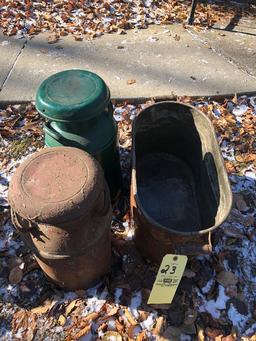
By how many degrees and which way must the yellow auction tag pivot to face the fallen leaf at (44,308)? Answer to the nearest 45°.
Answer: approximately 90° to its right

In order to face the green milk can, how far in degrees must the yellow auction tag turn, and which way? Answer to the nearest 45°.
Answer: approximately 135° to its right

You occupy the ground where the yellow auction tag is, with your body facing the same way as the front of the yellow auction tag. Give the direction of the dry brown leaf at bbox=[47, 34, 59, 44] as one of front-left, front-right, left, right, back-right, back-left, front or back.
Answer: back-right

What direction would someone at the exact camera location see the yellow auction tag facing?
facing the viewer

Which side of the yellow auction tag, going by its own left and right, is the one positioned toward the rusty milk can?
right

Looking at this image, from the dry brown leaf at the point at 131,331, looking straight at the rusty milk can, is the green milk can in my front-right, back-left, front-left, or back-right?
front-right

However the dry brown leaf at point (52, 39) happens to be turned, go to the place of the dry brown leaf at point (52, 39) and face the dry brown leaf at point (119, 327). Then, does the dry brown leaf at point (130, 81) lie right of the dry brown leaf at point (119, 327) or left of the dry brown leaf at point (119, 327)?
left

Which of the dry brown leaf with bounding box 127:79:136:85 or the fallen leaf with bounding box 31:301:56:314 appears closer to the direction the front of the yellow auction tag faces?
the fallen leaf
